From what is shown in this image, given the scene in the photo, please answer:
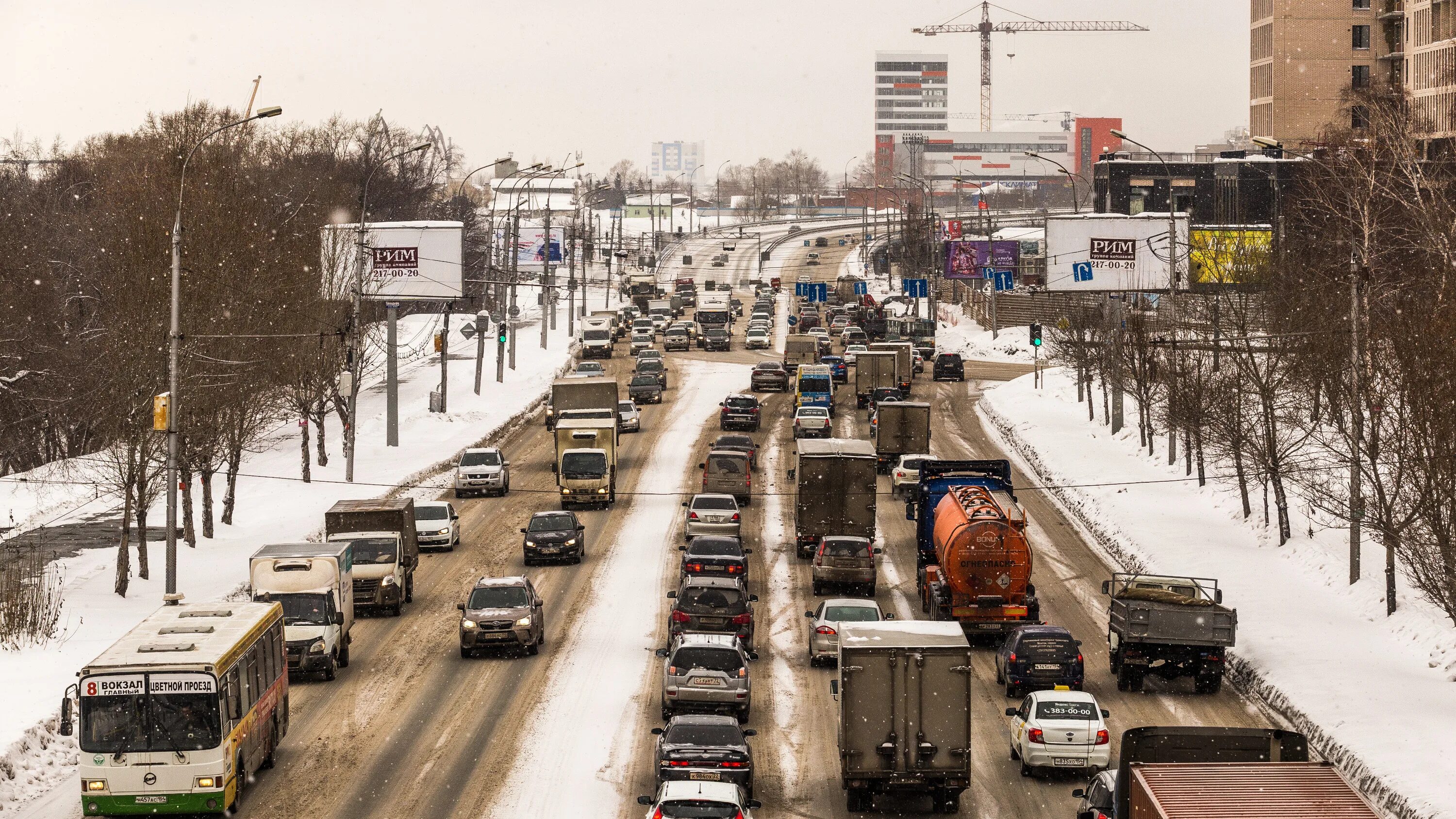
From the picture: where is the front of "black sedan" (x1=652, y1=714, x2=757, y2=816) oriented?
away from the camera

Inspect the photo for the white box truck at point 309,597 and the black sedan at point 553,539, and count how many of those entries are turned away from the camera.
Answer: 0

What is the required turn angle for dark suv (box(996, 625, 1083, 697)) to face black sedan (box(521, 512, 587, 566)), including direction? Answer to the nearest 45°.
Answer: approximately 45° to its left

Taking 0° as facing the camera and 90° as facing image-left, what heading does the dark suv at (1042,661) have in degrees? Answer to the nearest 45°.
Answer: approximately 180°

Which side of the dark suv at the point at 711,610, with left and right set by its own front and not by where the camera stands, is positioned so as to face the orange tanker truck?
right

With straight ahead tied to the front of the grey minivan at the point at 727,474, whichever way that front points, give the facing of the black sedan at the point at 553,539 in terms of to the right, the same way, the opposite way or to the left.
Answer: the opposite way

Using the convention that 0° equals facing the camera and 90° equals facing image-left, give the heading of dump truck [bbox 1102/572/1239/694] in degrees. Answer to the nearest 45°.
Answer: approximately 180°

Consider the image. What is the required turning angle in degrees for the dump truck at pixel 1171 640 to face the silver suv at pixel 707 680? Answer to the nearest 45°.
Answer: approximately 135° to its left

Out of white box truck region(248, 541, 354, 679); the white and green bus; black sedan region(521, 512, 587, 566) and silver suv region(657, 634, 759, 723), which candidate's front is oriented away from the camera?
the silver suv

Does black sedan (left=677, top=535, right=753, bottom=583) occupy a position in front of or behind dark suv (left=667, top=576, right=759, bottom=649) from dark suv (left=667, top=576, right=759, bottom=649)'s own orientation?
in front

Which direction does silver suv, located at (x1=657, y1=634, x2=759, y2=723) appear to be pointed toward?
away from the camera

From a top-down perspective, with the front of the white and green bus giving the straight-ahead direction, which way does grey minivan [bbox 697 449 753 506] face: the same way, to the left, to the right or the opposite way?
the opposite way

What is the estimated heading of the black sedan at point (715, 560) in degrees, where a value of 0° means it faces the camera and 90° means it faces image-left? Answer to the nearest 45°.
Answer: approximately 180°

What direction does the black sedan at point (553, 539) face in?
toward the camera

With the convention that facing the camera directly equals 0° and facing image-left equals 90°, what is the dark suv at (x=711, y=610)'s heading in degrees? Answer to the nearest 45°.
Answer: approximately 180°

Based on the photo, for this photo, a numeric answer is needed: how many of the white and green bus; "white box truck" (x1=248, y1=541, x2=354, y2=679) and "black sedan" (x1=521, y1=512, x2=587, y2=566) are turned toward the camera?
3

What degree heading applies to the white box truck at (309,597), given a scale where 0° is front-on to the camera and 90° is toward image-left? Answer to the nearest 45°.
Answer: approximately 0°
